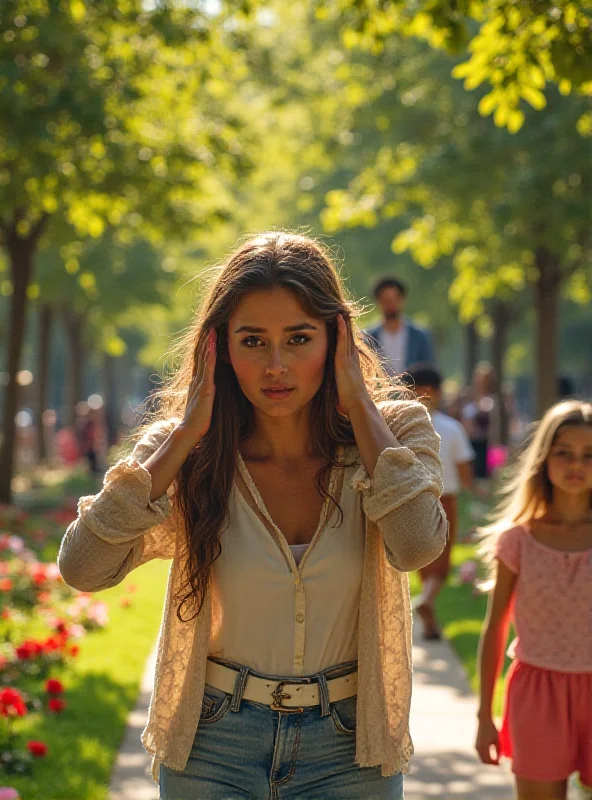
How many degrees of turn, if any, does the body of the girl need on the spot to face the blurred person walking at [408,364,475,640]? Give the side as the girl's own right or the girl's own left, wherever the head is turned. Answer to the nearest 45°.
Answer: approximately 180°

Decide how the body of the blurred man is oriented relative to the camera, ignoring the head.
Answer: toward the camera

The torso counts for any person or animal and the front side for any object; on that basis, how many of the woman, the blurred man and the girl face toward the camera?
3

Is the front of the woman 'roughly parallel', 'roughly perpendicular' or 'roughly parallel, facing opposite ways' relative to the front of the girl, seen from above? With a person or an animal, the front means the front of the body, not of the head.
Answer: roughly parallel

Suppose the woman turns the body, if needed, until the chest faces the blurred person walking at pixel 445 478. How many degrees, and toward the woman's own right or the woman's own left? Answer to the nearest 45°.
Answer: approximately 180°

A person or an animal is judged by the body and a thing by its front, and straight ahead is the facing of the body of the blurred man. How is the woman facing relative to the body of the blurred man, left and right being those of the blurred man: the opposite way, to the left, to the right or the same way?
the same way

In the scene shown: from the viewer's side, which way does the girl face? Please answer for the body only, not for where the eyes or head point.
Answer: toward the camera

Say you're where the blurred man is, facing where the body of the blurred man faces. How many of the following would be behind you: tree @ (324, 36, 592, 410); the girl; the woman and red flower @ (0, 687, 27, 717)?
1

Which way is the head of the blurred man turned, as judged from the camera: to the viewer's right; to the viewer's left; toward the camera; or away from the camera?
toward the camera

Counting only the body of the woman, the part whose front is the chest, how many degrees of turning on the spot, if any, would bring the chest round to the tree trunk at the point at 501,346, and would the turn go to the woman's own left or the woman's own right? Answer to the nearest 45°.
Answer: approximately 180°

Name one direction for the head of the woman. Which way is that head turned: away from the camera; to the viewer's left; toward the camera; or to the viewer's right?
toward the camera

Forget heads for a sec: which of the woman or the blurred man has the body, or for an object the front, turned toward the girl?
the blurred man

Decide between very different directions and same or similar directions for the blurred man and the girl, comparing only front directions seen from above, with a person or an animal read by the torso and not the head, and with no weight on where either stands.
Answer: same or similar directions

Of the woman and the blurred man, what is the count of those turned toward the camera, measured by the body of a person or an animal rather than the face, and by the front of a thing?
2

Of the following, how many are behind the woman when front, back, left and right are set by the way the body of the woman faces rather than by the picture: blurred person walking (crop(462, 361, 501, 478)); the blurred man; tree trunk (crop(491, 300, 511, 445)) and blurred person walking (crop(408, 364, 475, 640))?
4

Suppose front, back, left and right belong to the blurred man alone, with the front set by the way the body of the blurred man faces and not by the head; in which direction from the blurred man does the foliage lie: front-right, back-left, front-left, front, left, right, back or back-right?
front
